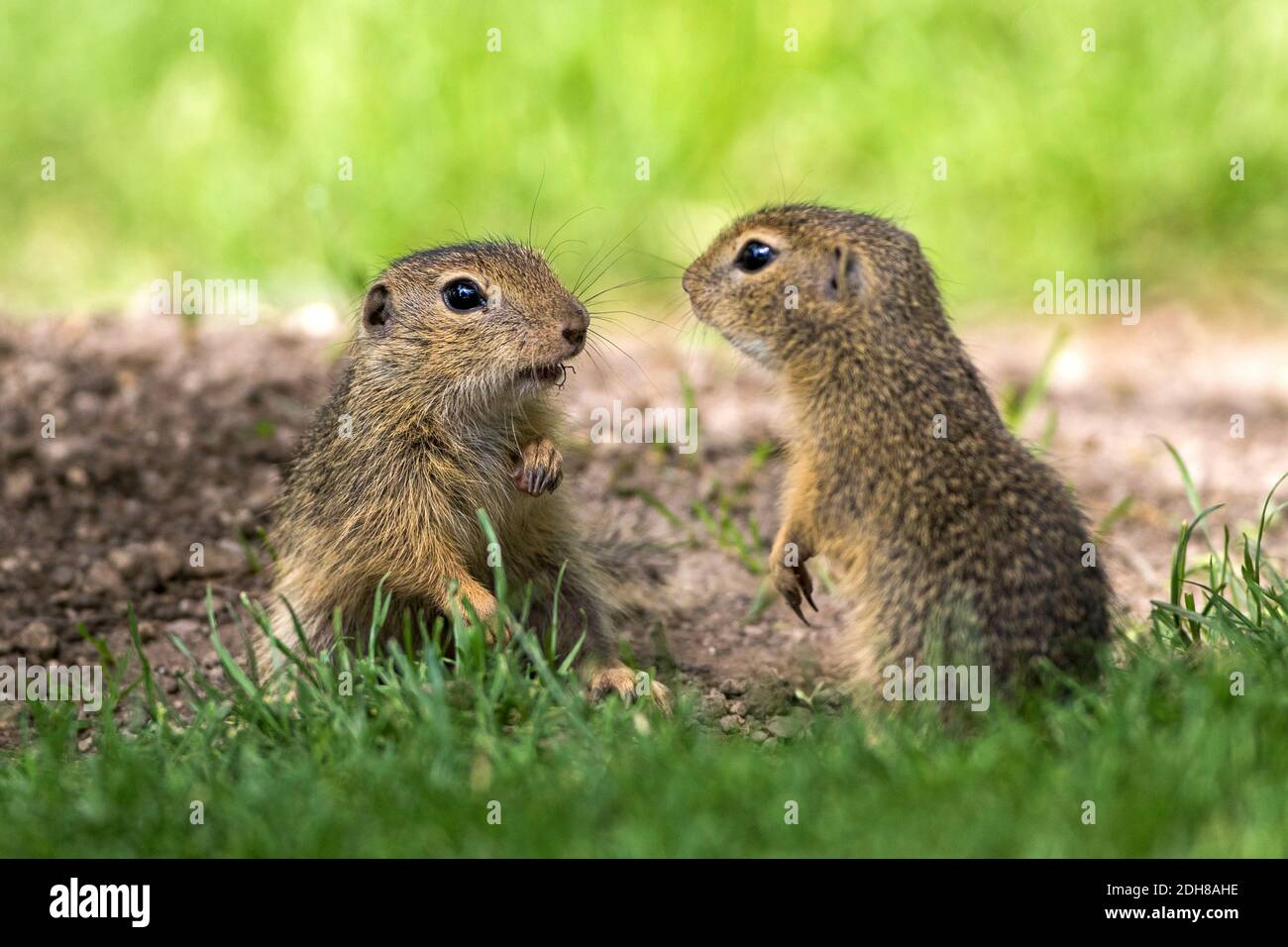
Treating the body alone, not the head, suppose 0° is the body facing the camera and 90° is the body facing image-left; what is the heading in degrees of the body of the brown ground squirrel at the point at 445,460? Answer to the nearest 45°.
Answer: approximately 315°
